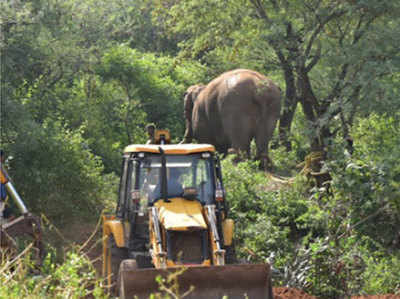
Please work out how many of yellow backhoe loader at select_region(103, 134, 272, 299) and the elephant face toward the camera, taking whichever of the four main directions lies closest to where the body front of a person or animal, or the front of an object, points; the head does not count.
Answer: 1

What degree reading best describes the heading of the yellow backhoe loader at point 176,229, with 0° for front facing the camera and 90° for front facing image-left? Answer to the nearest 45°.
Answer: approximately 0°

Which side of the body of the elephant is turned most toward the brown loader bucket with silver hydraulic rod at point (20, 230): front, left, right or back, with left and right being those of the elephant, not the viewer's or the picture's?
left

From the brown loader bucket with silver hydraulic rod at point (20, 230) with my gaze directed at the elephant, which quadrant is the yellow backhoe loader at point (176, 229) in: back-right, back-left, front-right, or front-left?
front-right

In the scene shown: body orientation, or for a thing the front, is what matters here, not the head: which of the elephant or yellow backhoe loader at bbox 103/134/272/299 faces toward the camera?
the yellow backhoe loader

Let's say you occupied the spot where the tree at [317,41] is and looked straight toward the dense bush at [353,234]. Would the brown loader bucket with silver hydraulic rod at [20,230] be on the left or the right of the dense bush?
right

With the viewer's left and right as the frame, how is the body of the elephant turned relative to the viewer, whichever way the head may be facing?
facing away from the viewer and to the left of the viewer

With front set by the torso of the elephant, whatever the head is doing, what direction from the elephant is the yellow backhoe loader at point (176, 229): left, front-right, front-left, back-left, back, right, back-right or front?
back-left

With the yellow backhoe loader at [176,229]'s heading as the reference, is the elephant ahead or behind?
behind

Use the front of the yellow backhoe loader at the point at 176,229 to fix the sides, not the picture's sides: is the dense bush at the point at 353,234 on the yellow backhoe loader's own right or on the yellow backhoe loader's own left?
on the yellow backhoe loader's own left
